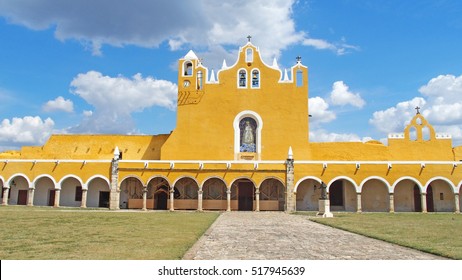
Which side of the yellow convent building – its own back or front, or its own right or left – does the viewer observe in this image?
front
